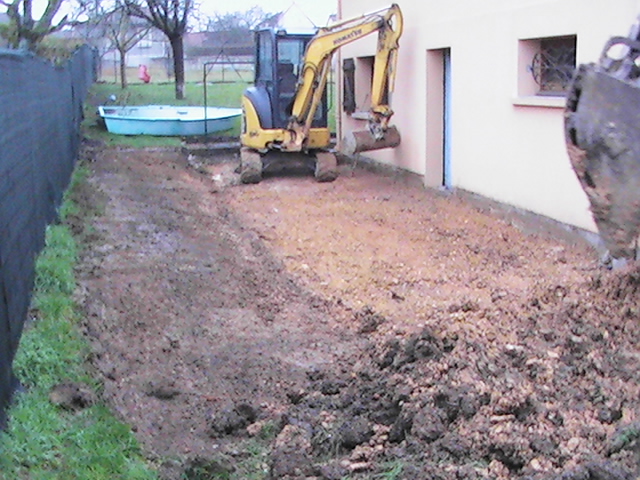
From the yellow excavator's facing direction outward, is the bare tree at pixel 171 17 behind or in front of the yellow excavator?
behind

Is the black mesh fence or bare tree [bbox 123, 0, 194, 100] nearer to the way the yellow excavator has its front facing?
the black mesh fence

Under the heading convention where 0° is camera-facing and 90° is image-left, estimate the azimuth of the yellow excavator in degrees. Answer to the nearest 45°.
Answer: approximately 315°

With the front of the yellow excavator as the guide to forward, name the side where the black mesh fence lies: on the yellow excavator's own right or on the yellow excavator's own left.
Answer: on the yellow excavator's own right

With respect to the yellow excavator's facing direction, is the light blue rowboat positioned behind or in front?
behind

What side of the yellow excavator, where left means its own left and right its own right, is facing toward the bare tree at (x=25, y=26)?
back
